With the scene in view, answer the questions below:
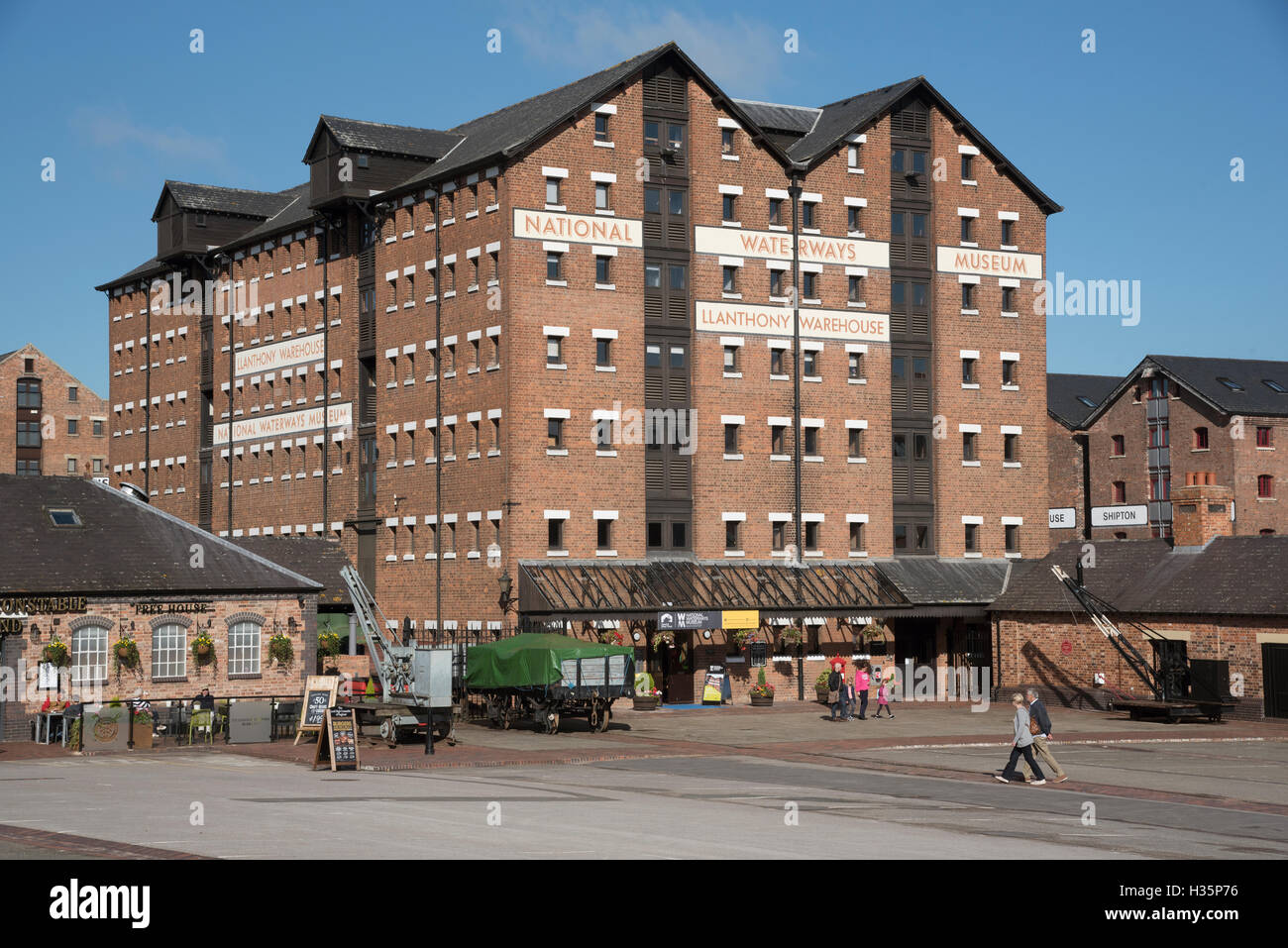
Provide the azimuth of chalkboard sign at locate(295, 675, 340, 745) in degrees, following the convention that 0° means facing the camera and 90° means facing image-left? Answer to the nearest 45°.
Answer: approximately 0°

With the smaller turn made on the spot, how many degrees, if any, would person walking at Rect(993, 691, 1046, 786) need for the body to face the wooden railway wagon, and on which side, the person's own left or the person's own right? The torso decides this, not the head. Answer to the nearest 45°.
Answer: approximately 45° to the person's own right

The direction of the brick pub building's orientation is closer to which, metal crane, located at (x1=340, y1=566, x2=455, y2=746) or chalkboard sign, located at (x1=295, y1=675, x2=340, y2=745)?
the chalkboard sign

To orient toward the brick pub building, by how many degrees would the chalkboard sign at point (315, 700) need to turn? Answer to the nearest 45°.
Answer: approximately 135° to its right

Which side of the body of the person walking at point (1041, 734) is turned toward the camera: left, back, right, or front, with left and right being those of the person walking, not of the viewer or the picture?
left

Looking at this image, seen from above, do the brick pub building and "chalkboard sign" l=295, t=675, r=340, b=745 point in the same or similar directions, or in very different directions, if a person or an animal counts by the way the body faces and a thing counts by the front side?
same or similar directions

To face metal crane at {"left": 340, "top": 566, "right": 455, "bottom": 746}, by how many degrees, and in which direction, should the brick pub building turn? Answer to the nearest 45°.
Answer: approximately 90° to its left

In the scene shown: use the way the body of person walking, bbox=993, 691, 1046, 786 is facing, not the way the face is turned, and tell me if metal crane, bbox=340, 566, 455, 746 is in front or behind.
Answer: in front

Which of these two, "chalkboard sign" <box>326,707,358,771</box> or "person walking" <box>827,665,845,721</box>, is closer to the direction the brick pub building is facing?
the chalkboard sign

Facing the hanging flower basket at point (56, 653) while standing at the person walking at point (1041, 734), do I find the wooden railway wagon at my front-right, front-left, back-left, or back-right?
front-right

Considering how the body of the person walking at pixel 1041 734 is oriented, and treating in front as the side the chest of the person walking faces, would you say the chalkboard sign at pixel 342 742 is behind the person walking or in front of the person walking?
in front

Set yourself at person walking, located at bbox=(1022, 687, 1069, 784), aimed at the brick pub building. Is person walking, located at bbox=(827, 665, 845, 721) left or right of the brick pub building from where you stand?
right

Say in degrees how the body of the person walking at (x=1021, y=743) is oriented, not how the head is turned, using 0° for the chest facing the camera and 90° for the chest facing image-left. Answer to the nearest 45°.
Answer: approximately 90°

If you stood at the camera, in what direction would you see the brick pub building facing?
facing the viewer
